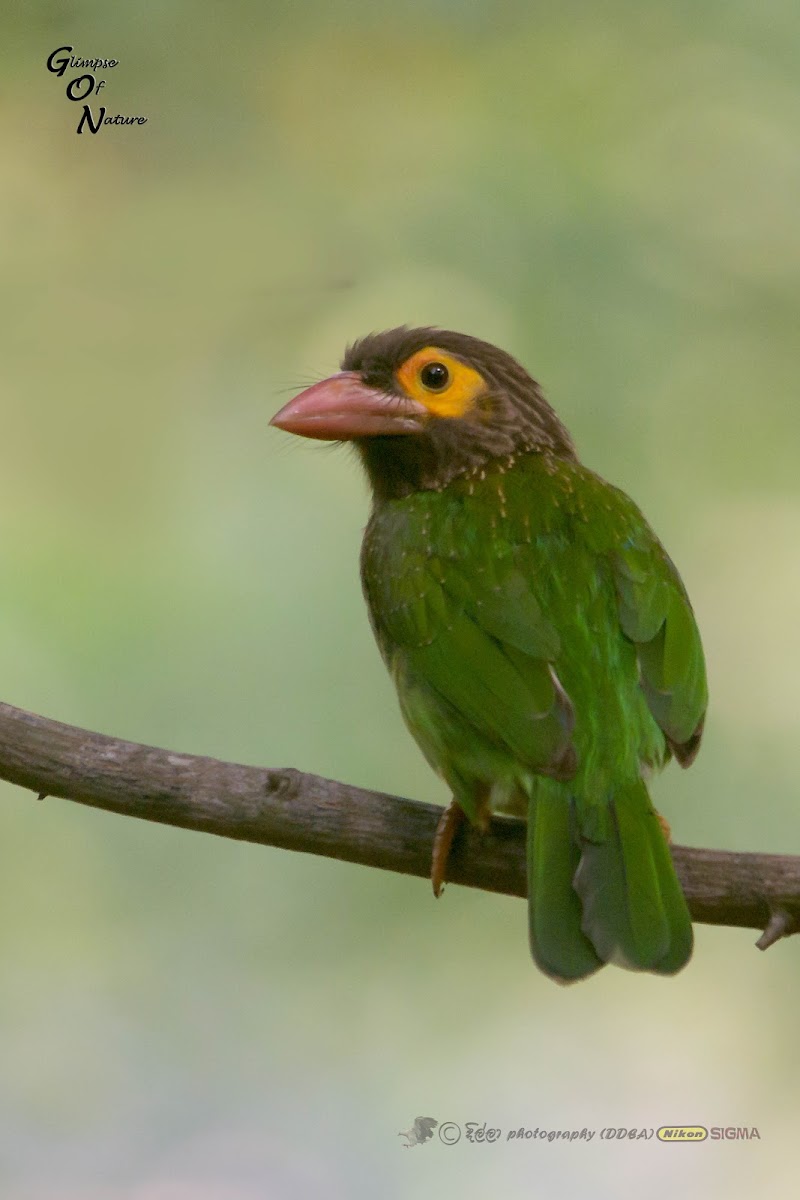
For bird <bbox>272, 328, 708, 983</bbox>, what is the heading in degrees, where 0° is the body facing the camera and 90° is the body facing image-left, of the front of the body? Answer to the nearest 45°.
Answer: approximately 135°
